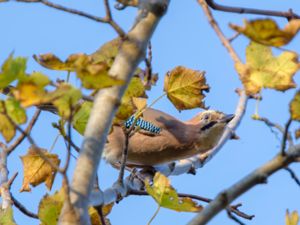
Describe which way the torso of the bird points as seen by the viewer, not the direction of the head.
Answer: to the viewer's right
